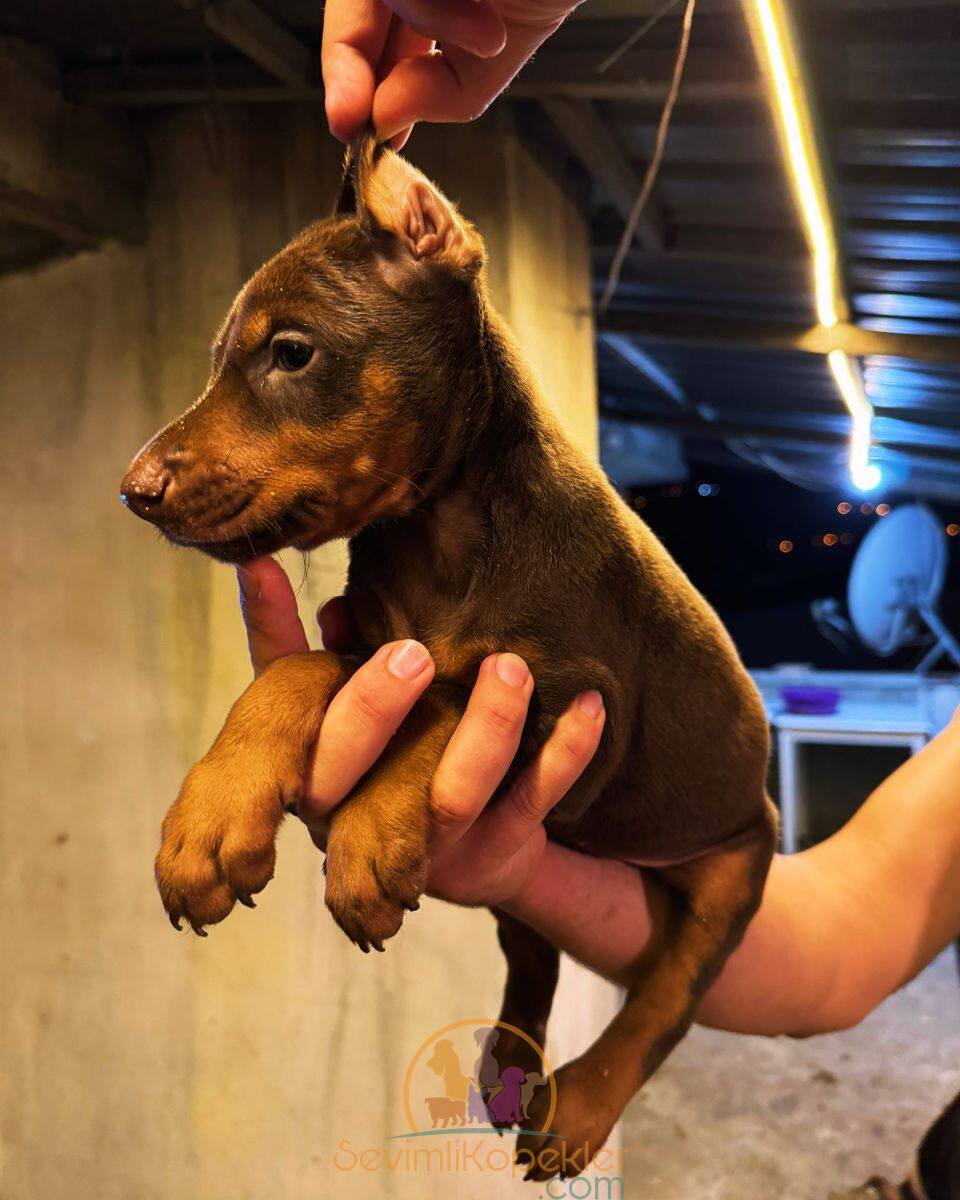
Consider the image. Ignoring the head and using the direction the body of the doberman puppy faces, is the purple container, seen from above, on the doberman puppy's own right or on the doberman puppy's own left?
on the doberman puppy's own right

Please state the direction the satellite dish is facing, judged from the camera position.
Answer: facing away from the viewer and to the left of the viewer

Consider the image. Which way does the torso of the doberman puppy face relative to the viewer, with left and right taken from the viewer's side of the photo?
facing to the left of the viewer
